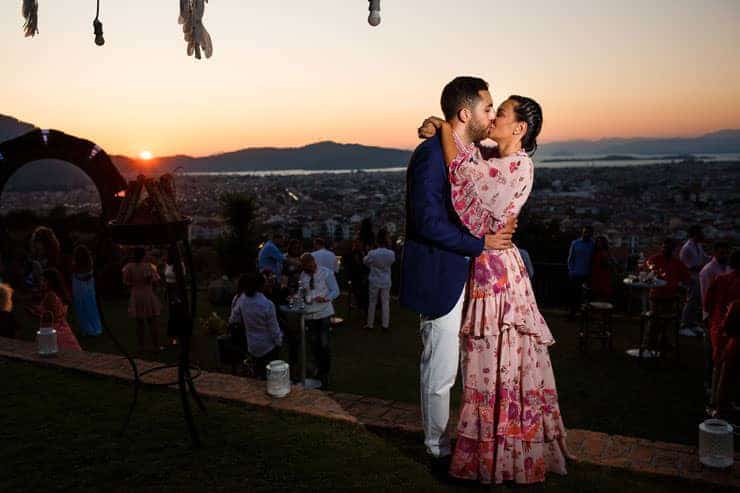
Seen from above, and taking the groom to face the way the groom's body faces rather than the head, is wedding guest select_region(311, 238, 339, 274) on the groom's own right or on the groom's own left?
on the groom's own left

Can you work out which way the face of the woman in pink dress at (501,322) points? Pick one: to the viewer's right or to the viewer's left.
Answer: to the viewer's left

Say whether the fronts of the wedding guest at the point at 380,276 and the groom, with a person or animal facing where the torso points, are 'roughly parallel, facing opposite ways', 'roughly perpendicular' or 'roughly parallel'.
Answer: roughly perpendicular

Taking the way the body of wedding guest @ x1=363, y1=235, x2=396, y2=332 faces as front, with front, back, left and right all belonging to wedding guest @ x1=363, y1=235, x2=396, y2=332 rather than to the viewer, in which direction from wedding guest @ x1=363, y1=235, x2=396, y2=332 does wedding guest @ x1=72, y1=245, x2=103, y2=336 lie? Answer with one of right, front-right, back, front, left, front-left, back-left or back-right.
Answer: left

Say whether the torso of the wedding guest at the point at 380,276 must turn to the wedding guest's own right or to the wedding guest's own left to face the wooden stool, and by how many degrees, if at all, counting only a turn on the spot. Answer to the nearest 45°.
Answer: approximately 135° to the wedding guest's own right

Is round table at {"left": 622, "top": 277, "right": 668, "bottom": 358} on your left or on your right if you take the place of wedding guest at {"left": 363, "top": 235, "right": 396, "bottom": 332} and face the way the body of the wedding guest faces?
on your right

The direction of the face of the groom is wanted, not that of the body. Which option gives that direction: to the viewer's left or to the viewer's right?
to the viewer's right

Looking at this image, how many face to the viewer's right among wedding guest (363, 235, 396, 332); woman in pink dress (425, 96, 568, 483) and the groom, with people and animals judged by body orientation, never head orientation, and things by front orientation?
1

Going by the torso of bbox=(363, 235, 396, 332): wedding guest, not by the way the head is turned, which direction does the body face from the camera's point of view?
away from the camera

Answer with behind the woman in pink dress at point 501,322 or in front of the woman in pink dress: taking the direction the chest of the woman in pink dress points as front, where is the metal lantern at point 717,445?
behind

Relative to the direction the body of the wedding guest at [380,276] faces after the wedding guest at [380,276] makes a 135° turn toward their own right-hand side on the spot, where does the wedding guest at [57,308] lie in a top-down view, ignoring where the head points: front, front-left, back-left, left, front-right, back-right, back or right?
right

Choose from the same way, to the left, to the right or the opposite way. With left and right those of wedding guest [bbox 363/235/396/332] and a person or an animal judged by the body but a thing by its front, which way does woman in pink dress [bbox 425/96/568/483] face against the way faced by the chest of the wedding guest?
to the left

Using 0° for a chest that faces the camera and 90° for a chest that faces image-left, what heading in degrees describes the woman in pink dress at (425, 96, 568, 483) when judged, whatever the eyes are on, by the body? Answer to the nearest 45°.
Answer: approximately 90°

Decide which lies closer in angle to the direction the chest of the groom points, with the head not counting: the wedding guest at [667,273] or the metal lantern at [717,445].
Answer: the metal lantern

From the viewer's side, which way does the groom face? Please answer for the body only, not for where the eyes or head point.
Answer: to the viewer's right
